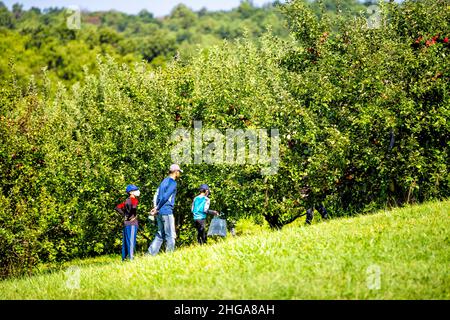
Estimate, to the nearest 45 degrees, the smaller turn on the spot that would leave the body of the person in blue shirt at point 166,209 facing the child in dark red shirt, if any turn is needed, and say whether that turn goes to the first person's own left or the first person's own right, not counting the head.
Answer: approximately 135° to the first person's own left

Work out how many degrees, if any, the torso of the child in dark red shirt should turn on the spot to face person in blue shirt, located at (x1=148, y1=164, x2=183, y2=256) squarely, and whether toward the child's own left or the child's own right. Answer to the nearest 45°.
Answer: approximately 45° to the child's own right

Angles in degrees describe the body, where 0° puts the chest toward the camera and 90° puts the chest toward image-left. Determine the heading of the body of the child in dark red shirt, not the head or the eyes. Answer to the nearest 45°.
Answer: approximately 270°
